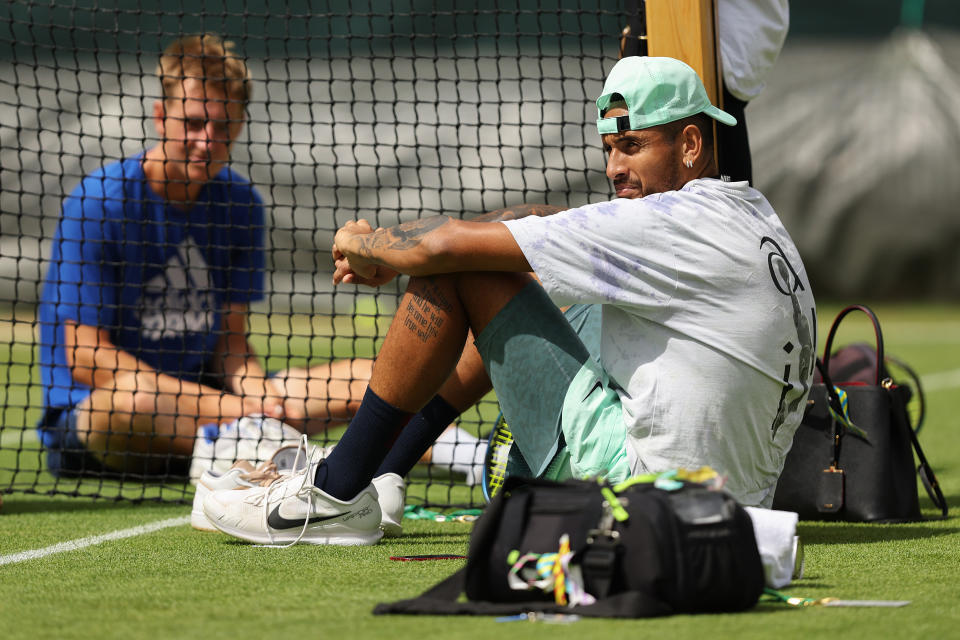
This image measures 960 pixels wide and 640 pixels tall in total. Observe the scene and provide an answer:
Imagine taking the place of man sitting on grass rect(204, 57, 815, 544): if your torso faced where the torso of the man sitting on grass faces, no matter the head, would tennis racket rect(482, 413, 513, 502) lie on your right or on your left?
on your right

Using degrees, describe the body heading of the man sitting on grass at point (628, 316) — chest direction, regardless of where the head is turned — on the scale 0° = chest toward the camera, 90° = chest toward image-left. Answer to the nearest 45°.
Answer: approximately 90°
